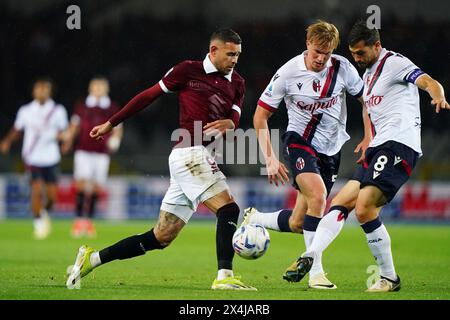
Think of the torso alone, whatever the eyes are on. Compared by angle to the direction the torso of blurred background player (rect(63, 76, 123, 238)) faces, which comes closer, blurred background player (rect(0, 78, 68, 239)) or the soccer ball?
the soccer ball

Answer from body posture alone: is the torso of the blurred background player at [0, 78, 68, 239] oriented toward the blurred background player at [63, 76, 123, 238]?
no

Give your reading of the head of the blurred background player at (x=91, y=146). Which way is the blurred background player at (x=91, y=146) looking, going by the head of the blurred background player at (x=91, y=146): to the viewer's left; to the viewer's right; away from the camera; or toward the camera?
toward the camera

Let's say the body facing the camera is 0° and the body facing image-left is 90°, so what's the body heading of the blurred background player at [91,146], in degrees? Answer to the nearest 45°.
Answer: approximately 0°

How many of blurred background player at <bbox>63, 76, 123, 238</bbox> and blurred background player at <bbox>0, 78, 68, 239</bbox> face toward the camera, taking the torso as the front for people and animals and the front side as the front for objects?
2

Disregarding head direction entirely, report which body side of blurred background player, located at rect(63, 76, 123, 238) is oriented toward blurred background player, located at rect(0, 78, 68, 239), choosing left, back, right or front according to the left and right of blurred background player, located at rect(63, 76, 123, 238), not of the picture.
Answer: right

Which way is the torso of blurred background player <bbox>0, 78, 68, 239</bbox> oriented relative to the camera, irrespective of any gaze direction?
toward the camera

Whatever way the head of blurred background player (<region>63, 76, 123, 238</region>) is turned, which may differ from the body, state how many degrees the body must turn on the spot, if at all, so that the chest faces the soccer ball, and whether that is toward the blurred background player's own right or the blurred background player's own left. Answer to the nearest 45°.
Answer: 0° — they already face it

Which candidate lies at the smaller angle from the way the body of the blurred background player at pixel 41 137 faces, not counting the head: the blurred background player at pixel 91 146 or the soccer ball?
the soccer ball

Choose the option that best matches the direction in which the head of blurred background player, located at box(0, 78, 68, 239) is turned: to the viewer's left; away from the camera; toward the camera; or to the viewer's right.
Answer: toward the camera

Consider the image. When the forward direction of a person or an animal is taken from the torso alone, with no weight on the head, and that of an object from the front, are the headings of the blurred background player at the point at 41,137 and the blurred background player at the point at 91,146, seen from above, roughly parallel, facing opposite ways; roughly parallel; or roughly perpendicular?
roughly parallel

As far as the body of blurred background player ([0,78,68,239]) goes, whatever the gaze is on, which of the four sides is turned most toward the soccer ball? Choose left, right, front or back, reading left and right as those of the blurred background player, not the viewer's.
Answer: front
